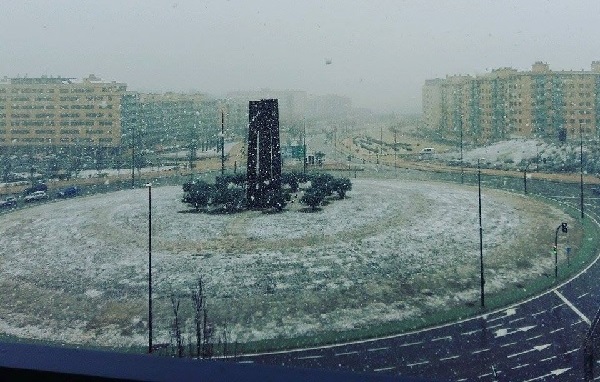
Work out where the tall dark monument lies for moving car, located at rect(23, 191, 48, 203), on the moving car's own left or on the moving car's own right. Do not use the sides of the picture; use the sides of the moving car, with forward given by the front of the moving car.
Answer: on the moving car's own left

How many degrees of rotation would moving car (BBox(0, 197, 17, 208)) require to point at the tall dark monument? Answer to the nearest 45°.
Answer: approximately 90° to its left

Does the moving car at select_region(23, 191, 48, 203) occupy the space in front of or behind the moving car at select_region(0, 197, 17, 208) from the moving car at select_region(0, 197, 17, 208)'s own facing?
behind

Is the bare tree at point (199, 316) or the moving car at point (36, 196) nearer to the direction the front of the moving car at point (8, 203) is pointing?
the bare tree

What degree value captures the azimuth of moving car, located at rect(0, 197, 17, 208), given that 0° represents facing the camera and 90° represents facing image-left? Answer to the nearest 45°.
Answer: approximately 45°

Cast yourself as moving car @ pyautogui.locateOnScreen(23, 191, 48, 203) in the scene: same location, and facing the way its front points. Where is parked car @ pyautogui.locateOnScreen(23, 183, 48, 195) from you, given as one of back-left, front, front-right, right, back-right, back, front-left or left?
back-right
